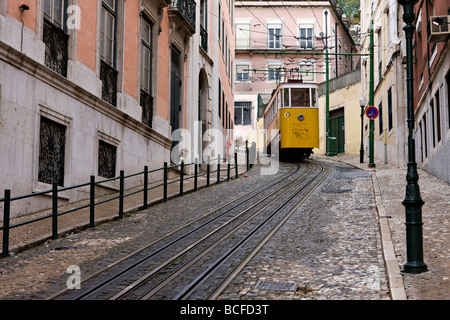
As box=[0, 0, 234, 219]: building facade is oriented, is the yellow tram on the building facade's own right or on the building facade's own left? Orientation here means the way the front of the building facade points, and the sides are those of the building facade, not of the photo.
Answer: on the building facade's own left

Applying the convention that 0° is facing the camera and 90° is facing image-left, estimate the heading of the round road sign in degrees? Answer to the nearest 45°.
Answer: approximately 0°

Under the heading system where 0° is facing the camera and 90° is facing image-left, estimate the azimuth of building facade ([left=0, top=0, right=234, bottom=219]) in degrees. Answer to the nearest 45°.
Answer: approximately 315°

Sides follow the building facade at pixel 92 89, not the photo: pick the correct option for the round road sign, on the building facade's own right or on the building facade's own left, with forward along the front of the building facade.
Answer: on the building facade's own left

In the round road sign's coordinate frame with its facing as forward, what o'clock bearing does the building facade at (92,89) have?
The building facade is roughly at 1 o'clock from the round road sign.

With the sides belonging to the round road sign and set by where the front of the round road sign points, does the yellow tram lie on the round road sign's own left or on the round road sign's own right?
on the round road sign's own right

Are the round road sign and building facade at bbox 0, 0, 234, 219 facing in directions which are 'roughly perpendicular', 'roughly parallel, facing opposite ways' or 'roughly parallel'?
roughly perpendicular

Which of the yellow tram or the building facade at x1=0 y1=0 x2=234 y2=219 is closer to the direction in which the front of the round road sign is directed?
the building facade
